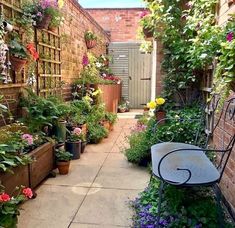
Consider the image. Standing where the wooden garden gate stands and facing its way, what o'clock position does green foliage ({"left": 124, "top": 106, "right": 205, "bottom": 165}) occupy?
The green foliage is roughly at 12 o'clock from the wooden garden gate.

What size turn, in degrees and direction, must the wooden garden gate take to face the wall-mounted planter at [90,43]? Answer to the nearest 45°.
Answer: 0° — it already faces it

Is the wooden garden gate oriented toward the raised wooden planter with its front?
yes

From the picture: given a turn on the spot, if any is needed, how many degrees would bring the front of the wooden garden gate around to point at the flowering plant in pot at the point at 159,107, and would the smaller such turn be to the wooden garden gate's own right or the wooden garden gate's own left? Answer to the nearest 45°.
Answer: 0° — it already faces it

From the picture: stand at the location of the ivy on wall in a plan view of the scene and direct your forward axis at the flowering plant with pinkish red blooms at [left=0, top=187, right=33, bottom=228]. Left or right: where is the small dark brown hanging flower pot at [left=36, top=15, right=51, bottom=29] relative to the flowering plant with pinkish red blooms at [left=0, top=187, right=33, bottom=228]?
right

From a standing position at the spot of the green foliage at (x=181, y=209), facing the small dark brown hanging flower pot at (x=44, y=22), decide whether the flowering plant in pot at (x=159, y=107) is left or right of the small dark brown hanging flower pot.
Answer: right

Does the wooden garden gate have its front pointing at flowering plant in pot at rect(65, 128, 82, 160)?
yes

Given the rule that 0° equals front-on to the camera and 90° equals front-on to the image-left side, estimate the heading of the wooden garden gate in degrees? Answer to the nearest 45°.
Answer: approximately 0°
